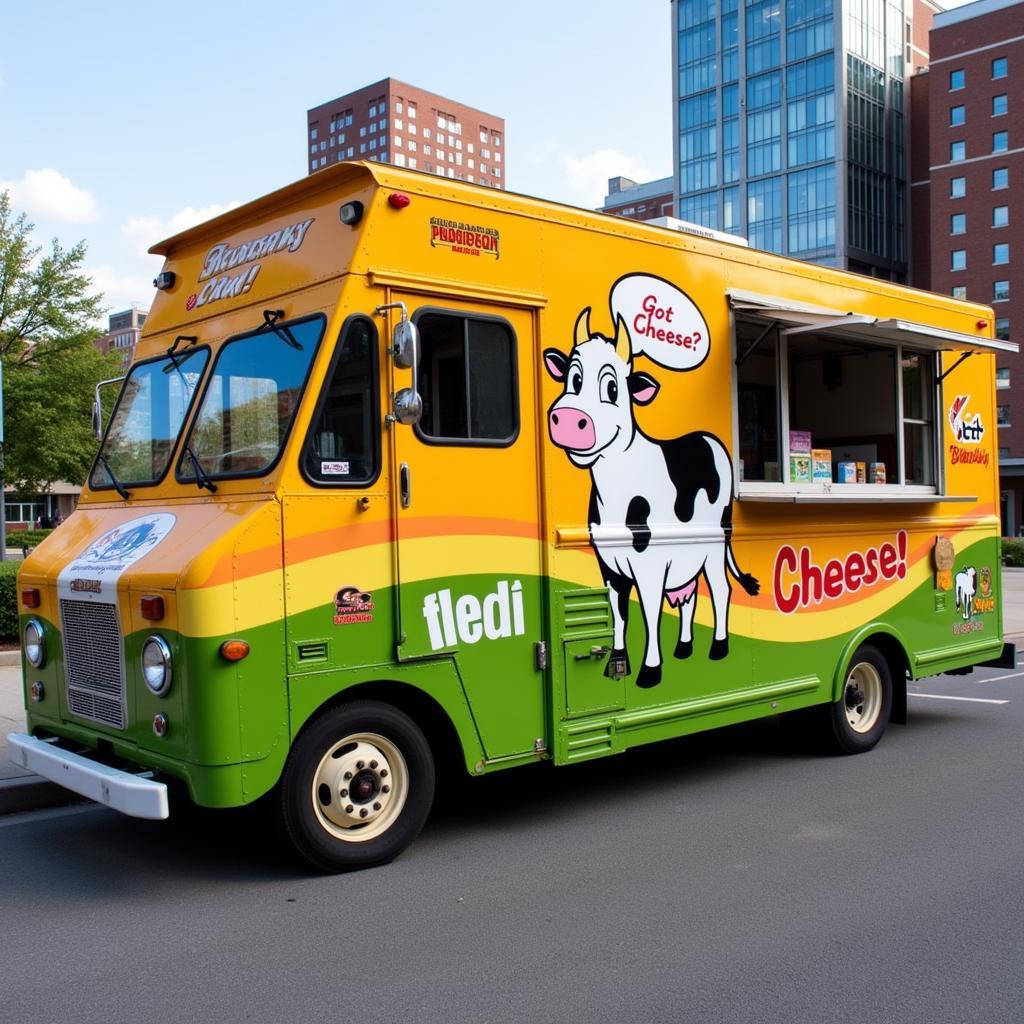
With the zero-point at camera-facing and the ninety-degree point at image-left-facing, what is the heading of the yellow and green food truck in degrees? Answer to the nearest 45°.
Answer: approximately 45°

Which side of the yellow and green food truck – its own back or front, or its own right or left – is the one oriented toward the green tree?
right
